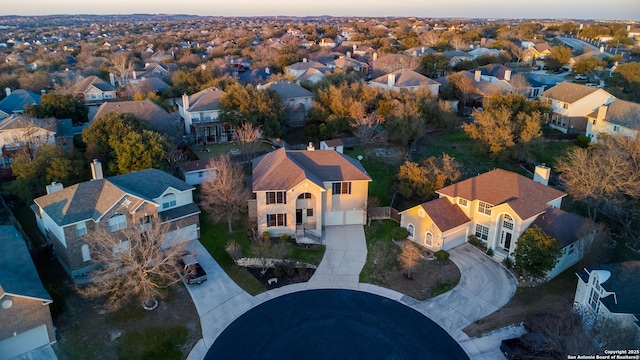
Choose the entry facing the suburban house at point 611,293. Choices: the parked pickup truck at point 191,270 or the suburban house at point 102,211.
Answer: the suburban house at point 102,211

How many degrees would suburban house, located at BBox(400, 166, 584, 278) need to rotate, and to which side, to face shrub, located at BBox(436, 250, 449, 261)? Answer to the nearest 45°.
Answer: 0° — it already faces it

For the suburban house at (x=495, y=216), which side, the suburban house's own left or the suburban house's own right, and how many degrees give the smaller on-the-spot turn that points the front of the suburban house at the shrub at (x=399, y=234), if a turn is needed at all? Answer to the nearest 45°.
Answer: approximately 45° to the suburban house's own right

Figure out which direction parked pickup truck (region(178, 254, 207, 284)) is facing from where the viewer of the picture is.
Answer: facing away from the viewer and to the left of the viewer

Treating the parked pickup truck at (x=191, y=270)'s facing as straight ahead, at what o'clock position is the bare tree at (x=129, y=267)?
The bare tree is roughly at 8 o'clock from the parked pickup truck.

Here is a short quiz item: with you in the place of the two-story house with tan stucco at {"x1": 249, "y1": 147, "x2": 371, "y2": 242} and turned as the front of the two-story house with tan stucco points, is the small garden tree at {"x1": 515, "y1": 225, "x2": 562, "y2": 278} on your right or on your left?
on your left

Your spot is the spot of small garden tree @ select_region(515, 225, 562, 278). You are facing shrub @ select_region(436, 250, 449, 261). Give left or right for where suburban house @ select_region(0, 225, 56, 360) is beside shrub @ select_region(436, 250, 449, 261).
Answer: left

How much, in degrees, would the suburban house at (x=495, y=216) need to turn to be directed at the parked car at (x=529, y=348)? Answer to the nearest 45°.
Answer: approximately 45° to its left

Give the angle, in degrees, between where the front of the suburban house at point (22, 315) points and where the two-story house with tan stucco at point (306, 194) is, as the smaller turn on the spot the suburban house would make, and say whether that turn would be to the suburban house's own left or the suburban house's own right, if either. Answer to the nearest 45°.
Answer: approximately 45° to the suburban house's own left

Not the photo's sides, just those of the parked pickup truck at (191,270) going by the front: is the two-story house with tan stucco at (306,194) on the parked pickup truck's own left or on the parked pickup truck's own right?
on the parked pickup truck's own right

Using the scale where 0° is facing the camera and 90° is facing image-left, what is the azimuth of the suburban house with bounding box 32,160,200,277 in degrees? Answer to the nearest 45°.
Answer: approximately 315°

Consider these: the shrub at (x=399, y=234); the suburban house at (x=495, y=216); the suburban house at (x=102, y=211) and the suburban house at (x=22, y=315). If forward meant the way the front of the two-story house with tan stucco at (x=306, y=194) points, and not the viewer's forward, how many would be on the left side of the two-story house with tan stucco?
2

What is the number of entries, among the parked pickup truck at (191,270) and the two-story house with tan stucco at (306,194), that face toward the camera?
1

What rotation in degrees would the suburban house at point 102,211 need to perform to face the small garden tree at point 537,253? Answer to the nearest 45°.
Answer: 0° — it already faces it

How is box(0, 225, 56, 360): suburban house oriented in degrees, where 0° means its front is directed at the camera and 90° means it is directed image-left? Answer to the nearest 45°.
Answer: approximately 315°

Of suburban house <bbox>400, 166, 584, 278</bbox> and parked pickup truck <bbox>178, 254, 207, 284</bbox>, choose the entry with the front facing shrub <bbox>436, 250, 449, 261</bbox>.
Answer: the suburban house
